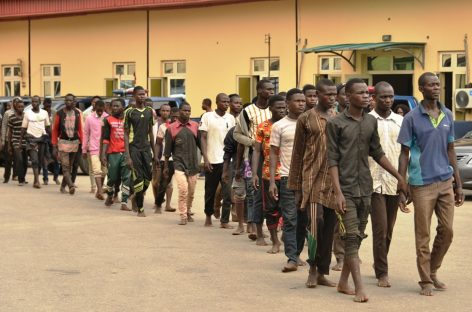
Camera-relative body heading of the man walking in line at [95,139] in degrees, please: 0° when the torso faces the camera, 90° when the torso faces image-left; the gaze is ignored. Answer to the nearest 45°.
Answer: approximately 315°

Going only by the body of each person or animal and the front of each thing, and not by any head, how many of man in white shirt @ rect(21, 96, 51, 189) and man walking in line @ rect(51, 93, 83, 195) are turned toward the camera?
2

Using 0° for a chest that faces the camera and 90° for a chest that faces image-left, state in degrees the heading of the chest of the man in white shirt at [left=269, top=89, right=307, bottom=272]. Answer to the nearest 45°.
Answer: approximately 315°

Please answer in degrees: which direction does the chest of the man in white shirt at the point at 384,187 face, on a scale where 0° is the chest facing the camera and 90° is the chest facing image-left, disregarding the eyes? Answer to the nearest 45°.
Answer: approximately 0°

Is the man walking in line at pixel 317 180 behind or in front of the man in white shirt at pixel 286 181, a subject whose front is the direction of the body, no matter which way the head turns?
in front

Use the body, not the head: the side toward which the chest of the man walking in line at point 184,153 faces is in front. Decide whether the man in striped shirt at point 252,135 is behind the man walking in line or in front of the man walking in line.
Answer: in front

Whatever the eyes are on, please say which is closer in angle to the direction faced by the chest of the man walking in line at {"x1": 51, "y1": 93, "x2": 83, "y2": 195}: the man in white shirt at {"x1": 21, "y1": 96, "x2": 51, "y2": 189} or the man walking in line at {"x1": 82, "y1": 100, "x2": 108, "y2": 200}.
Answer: the man walking in line

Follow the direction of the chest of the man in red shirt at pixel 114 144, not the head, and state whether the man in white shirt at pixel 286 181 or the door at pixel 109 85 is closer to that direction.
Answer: the man in white shirt
